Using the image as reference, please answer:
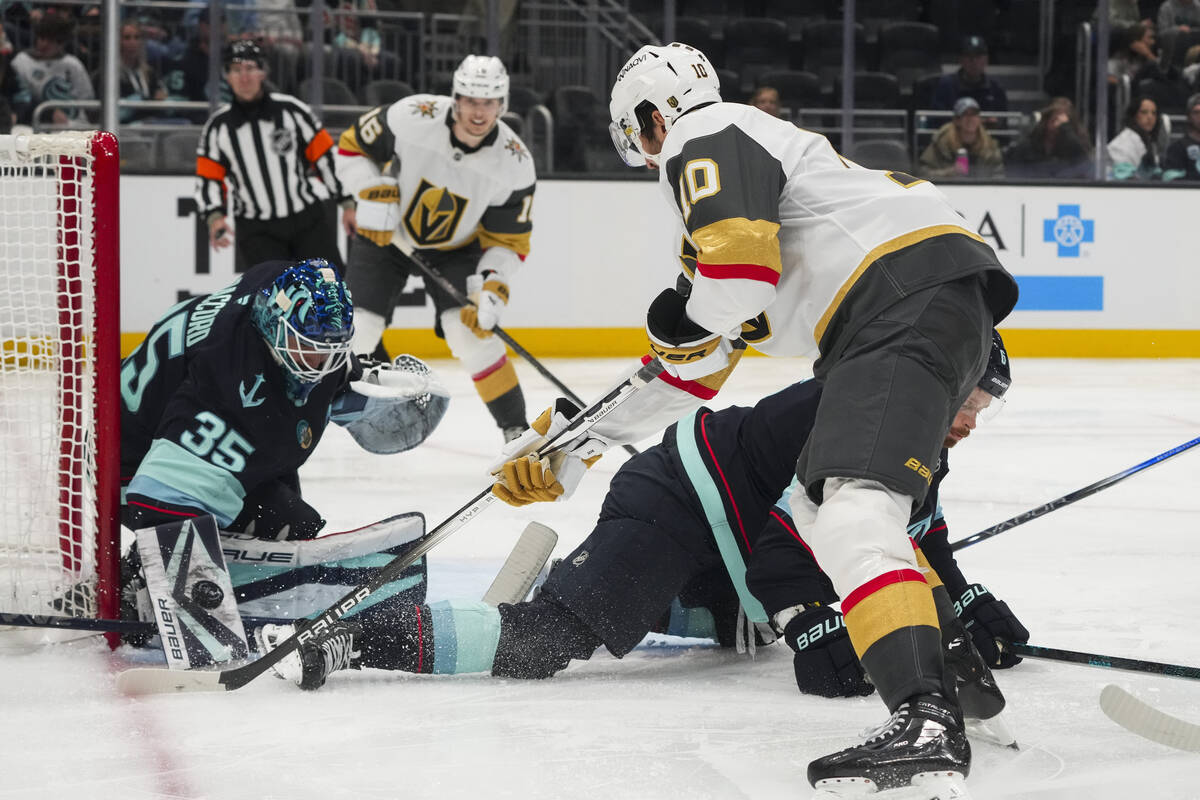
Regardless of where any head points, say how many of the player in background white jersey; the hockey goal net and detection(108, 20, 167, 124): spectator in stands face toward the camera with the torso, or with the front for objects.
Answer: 2

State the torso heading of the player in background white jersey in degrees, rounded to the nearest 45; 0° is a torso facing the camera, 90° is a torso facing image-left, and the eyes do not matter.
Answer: approximately 0°

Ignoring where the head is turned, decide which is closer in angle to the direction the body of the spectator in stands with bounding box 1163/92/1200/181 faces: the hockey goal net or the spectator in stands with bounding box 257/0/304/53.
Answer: the hockey goal net

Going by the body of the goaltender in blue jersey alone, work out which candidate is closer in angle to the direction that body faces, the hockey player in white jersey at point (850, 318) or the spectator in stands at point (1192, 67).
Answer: the hockey player in white jersey

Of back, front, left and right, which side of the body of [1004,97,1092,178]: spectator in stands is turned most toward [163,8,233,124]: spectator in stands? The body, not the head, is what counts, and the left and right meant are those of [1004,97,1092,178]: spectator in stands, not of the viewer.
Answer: right

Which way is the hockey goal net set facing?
to the viewer's right
